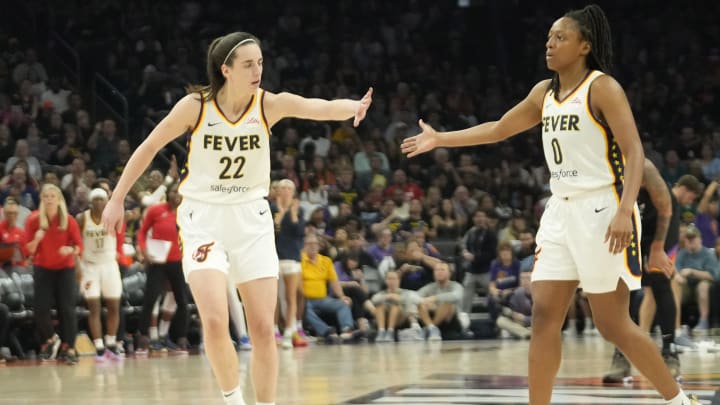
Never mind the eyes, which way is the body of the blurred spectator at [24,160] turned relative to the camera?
toward the camera

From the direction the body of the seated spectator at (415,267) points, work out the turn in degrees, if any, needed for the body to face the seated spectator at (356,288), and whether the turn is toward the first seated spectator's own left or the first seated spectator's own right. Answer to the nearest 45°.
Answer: approximately 90° to the first seated spectator's own right

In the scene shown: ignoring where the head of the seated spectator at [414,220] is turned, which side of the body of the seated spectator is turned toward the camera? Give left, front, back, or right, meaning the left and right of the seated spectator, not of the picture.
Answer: front

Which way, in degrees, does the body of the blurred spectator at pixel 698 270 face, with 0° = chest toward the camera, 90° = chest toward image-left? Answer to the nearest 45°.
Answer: approximately 0°

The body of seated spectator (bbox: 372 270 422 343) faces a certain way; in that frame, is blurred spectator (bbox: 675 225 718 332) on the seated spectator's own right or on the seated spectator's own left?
on the seated spectator's own left

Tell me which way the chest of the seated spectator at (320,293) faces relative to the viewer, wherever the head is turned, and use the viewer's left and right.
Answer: facing the viewer and to the right of the viewer

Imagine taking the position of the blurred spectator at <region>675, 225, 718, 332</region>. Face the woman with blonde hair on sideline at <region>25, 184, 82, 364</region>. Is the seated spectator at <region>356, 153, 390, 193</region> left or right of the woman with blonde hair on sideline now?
right

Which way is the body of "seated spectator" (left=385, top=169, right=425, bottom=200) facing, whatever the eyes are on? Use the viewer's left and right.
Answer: facing the viewer

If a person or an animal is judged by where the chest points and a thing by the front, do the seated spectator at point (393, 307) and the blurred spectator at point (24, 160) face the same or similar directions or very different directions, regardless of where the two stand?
same or similar directions

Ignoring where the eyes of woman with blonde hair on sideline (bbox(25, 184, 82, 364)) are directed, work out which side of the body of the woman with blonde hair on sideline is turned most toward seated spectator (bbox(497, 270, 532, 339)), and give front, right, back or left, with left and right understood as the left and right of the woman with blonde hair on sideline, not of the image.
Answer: left

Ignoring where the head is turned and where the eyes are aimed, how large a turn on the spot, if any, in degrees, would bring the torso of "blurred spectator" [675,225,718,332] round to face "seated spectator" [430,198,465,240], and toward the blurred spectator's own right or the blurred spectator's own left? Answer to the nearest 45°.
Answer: approximately 90° to the blurred spectator's own right

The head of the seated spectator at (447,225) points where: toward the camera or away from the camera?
toward the camera

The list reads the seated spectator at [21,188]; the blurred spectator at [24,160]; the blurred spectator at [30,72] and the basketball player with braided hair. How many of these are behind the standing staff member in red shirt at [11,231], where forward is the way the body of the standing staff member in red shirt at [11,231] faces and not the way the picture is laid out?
3

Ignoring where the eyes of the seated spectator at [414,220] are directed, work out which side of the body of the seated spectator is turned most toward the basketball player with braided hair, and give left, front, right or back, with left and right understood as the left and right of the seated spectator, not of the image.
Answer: front
